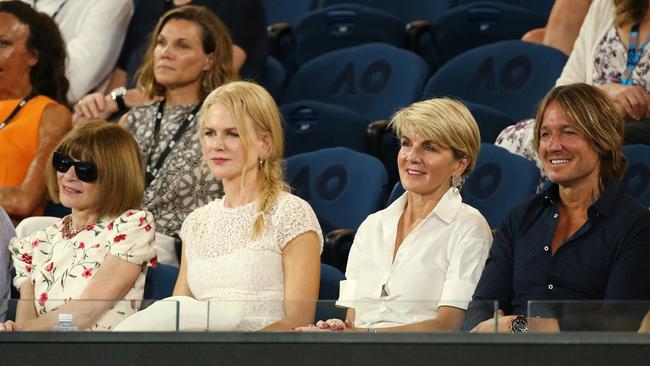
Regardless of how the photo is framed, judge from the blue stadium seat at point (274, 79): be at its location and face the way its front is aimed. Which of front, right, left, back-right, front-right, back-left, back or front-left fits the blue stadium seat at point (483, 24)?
back-left

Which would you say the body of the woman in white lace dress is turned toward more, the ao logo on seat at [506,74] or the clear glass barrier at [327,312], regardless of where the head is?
the clear glass barrier

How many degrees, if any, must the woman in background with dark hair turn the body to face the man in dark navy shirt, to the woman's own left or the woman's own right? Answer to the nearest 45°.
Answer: approximately 90° to the woman's own left

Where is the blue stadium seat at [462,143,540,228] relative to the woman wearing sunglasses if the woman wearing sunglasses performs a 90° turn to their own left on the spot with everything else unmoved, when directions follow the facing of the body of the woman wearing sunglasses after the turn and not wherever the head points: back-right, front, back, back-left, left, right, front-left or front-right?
front-left

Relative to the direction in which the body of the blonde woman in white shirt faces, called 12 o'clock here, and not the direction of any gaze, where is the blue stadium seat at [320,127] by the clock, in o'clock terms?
The blue stadium seat is roughly at 4 o'clock from the blonde woman in white shirt.
